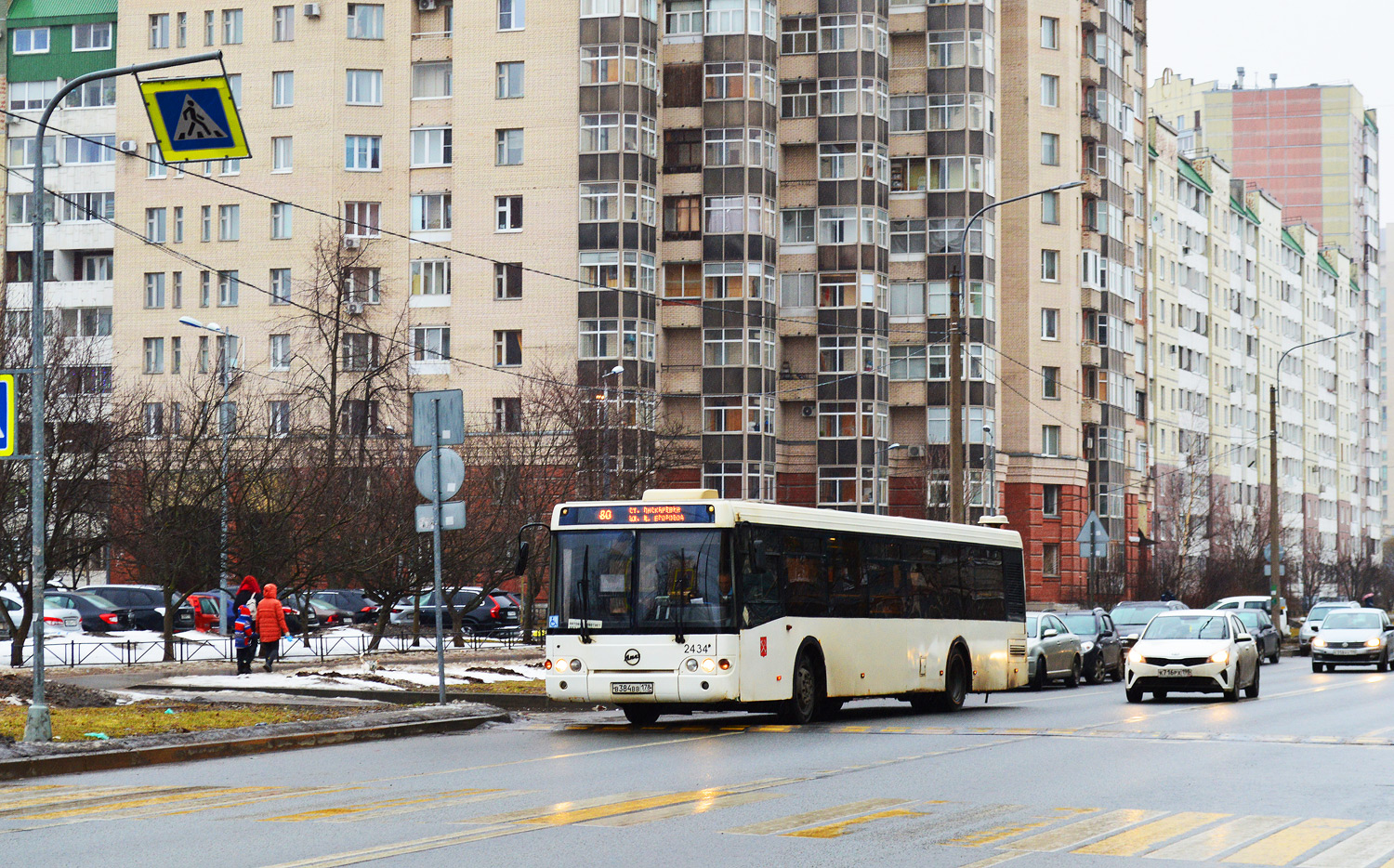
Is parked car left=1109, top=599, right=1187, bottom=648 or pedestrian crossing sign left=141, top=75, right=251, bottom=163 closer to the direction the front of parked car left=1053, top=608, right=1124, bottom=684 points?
the pedestrian crossing sign

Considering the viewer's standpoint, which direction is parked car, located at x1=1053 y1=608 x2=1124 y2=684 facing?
facing the viewer and to the left of the viewer

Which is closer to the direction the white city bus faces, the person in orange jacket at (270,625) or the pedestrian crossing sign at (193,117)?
the pedestrian crossing sign

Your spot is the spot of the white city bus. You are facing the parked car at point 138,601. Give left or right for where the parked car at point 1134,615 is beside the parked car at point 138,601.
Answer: right

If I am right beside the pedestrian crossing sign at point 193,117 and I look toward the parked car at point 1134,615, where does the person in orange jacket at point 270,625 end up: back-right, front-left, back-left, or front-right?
front-left

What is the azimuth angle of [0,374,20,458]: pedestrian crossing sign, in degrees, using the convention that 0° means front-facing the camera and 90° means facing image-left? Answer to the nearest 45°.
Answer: approximately 0°

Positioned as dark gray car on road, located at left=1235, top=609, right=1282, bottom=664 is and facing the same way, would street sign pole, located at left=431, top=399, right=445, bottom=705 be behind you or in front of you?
in front

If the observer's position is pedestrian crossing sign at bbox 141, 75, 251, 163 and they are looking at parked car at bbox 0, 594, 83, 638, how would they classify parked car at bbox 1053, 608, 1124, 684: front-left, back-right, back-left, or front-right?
front-right

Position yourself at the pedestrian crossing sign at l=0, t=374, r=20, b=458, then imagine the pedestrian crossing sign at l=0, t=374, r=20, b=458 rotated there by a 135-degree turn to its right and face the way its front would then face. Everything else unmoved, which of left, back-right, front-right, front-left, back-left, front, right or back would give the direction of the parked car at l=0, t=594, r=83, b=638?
front-right

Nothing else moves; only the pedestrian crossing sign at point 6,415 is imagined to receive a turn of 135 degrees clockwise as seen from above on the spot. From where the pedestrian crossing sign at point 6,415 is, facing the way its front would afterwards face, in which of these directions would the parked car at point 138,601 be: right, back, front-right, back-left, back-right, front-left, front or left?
front-right

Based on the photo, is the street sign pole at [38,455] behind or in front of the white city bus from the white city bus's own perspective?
in front

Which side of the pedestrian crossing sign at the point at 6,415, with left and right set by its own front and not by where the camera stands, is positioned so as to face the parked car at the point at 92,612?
back

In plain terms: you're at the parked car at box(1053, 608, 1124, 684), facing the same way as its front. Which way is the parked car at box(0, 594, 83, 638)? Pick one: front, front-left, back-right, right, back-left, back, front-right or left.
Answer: front-right
